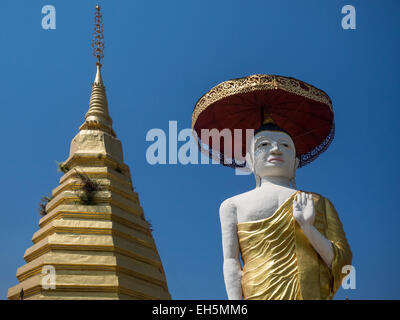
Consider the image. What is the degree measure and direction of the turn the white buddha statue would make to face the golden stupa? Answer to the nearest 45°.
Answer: approximately 135° to its right

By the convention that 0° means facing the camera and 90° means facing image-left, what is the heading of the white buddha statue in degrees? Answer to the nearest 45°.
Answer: approximately 0°
